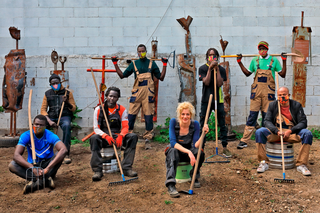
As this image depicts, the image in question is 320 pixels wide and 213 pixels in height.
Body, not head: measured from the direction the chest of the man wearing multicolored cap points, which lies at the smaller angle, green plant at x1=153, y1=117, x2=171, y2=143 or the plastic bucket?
the plastic bucket

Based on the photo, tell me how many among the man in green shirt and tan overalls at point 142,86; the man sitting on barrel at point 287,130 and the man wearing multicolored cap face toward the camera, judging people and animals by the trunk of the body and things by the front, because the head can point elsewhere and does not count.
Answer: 3

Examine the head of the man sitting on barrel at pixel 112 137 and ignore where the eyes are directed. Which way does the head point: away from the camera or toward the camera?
toward the camera

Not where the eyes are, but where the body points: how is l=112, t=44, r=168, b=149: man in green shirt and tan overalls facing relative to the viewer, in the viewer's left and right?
facing the viewer

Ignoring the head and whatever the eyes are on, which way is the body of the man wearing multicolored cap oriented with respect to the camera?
toward the camera

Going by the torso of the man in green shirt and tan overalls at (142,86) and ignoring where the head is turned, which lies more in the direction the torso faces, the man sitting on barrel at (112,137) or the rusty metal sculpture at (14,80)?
the man sitting on barrel

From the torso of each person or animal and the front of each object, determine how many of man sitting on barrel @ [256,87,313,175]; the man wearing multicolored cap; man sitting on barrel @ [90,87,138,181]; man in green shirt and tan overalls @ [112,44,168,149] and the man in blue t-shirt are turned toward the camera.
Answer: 5

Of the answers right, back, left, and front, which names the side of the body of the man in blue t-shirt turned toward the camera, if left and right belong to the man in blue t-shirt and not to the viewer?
front

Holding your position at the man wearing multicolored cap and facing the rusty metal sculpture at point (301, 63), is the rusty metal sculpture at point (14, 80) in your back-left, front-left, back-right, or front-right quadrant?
back-left
